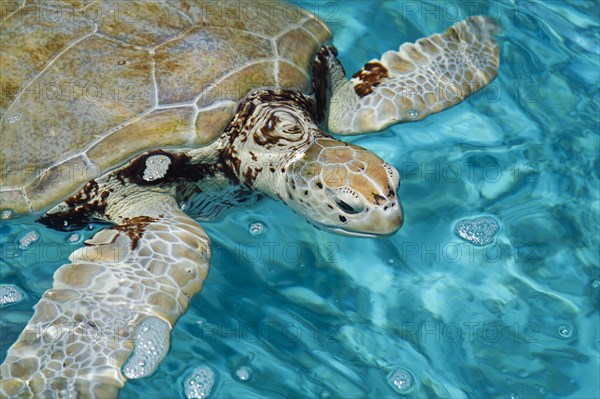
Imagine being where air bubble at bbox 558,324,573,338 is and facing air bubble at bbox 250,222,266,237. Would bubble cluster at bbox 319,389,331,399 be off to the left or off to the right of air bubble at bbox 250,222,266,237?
left

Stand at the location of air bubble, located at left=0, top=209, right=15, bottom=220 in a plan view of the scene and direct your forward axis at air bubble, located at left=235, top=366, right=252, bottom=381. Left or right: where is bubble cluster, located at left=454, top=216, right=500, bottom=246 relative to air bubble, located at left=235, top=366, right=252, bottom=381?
left

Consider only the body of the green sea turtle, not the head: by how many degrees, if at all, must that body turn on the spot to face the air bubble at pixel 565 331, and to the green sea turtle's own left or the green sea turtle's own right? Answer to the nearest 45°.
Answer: approximately 45° to the green sea turtle's own left

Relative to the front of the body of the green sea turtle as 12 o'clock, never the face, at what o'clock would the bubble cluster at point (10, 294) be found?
The bubble cluster is roughly at 4 o'clock from the green sea turtle.

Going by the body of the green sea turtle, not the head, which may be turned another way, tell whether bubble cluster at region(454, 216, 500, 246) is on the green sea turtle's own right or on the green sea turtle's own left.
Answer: on the green sea turtle's own left

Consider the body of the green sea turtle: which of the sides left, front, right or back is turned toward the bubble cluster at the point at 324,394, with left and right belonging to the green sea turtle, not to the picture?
front

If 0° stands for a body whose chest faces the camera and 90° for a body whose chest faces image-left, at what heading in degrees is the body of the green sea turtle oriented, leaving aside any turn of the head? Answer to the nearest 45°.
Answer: approximately 315°

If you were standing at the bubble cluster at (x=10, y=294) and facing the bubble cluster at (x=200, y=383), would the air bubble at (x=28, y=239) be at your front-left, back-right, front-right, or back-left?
back-left
